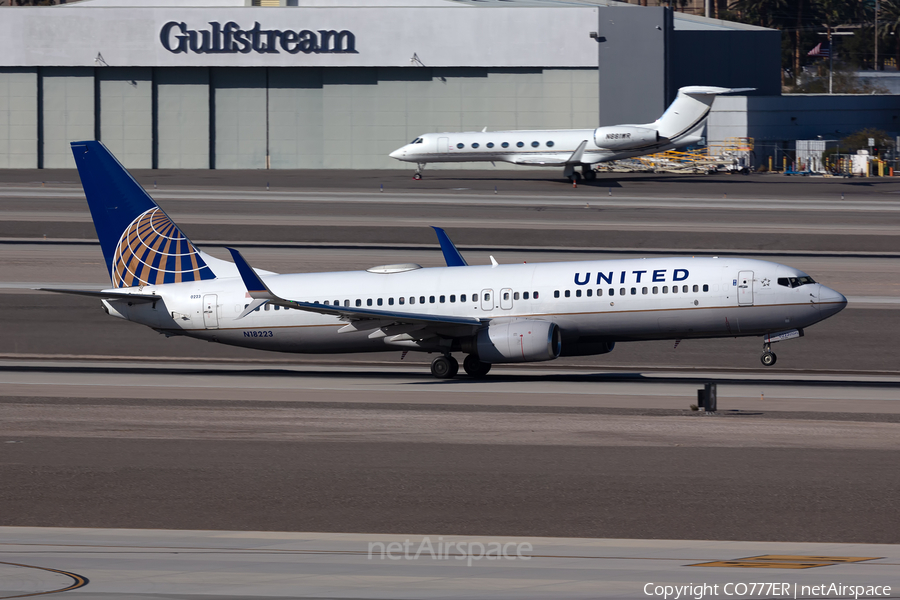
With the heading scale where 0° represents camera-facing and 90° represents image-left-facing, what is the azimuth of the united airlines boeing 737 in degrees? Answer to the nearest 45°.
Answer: approximately 270°
